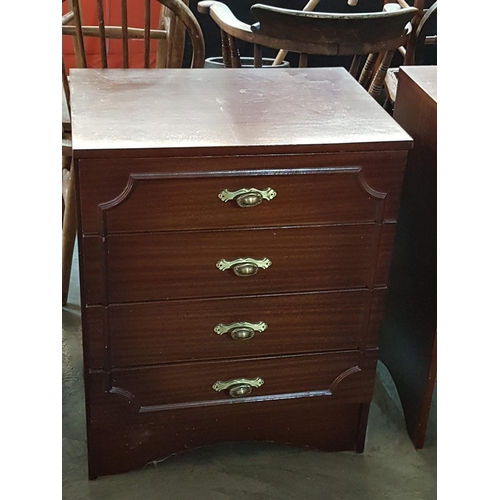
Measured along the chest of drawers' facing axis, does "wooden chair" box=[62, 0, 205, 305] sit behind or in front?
behind
